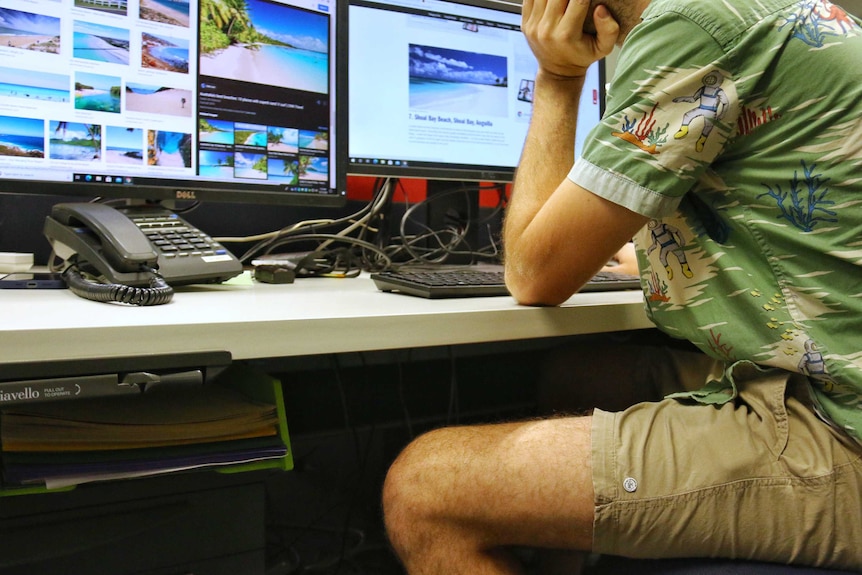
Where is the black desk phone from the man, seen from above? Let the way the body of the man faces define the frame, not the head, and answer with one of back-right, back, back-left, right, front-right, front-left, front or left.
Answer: front

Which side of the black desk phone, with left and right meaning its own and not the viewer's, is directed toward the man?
front

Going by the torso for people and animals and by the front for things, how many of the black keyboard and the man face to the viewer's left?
1

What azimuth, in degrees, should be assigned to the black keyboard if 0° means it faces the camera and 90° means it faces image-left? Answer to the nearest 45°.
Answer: approximately 315°

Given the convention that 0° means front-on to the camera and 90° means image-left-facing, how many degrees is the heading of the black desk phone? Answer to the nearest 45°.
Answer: approximately 315°

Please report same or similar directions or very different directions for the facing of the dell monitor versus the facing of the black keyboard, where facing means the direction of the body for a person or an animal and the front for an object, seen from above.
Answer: same or similar directions

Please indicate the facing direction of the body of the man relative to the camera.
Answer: to the viewer's left

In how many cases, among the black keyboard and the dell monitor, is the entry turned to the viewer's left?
0

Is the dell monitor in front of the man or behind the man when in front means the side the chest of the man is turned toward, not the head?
in front
